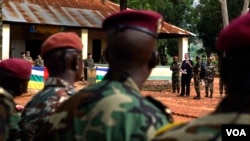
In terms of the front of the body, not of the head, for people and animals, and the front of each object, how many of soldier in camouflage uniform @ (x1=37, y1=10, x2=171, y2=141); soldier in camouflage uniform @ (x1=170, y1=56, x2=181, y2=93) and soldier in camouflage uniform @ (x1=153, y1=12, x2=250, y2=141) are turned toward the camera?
1

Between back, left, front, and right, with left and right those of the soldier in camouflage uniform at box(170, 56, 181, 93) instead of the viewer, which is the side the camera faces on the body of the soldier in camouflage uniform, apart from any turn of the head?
front

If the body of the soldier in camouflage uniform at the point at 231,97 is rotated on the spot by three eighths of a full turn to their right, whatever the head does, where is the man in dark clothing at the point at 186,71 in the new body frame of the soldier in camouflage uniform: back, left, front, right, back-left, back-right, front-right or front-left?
back-left

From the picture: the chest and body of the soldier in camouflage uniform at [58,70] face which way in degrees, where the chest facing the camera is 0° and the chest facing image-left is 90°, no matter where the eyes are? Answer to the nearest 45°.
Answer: approximately 225°

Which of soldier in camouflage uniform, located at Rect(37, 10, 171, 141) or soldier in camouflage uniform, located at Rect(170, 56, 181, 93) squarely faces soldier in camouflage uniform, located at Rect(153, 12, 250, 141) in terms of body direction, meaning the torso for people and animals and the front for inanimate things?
soldier in camouflage uniform, located at Rect(170, 56, 181, 93)

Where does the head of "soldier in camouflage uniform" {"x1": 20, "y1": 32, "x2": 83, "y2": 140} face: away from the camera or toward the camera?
away from the camera

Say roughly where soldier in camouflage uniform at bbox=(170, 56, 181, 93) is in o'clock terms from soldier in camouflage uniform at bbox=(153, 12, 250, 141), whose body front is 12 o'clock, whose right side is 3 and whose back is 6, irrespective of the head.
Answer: soldier in camouflage uniform at bbox=(170, 56, 181, 93) is roughly at 12 o'clock from soldier in camouflage uniform at bbox=(153, 12, 250, 141).

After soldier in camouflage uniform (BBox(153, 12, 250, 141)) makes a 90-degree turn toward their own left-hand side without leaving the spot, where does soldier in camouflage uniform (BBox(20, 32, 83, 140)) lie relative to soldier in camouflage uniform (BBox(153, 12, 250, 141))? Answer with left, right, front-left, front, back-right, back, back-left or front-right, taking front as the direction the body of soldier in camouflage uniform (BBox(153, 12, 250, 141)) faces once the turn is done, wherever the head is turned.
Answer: front-right

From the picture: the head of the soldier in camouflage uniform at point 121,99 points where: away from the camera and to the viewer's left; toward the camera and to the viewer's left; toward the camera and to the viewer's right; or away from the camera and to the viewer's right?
away from the camera and to the viewer's right

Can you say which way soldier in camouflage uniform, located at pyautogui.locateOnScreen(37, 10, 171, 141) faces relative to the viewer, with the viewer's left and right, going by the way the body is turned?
facing away from the viewer and to the right of the viewer

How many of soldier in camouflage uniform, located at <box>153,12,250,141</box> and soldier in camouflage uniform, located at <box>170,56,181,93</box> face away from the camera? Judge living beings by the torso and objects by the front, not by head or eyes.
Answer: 1

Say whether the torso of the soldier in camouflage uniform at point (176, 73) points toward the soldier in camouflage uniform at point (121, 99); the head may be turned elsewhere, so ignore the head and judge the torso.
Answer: yes

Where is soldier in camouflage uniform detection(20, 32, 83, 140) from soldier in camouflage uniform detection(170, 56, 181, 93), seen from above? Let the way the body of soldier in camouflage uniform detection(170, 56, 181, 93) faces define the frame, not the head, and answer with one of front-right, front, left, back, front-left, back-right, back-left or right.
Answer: front

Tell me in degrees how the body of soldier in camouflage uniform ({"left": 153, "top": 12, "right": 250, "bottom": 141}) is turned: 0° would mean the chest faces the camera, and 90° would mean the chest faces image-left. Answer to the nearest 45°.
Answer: approximately 180°

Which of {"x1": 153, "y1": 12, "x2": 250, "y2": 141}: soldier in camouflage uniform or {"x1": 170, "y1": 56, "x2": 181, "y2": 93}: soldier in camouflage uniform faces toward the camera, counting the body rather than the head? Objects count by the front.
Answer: {"x1": 170, "y1": 56, "x2": 181, "y2": 93}: soldier in camouflage uniform

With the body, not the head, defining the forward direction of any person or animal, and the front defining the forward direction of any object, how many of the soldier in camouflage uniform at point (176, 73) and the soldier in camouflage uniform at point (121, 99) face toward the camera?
1

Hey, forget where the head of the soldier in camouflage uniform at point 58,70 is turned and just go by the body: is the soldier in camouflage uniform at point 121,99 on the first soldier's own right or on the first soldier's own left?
on the first soldier's own right

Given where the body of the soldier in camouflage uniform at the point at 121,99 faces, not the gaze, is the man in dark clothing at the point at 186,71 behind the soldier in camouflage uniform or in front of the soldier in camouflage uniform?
in front
